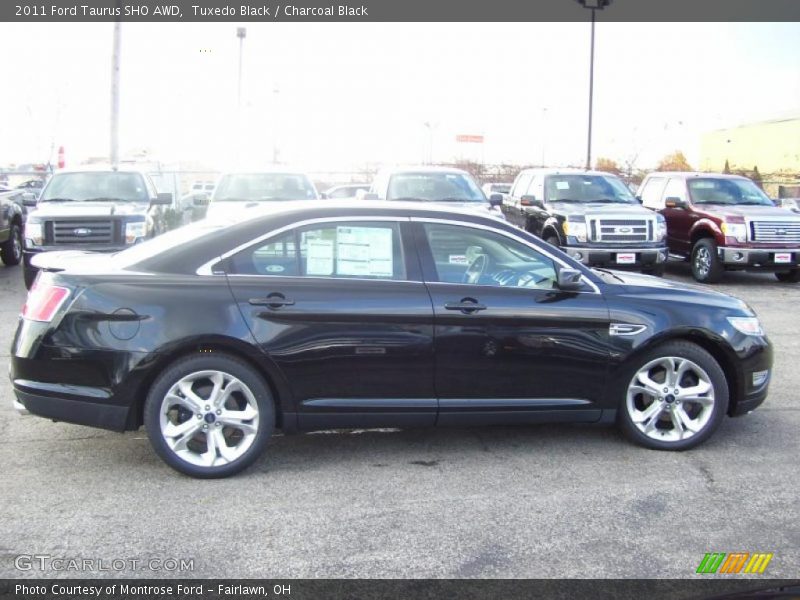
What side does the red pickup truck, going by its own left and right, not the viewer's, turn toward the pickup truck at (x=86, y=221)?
right

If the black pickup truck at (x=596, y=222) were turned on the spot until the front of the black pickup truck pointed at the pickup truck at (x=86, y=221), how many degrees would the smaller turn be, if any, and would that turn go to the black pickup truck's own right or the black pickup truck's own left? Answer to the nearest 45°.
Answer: approximately 90° to the black pickup truck's own right

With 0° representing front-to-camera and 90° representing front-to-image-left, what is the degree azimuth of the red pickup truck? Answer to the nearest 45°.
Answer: approximately 315°

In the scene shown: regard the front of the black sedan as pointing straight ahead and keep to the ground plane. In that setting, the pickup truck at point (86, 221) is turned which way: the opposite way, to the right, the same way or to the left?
to the right

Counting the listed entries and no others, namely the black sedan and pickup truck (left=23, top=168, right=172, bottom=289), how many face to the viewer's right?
1

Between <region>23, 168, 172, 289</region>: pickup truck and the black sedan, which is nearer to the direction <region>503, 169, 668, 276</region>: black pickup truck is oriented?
the black sedan

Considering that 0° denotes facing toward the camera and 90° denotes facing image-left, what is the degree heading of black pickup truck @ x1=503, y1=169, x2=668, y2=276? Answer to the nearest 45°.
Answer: approximately 315°

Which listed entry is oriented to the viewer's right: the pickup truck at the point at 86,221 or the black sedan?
the black sedan

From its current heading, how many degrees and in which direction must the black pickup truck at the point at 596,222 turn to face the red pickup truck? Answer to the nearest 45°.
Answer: approximately 90° to its left

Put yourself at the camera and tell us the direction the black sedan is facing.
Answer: facing to the right of the viewer

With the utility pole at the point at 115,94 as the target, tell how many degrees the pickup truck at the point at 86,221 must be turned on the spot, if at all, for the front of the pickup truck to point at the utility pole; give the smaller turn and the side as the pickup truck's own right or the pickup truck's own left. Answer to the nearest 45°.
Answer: approximately 180°

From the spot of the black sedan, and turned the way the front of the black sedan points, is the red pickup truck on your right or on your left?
on your left
